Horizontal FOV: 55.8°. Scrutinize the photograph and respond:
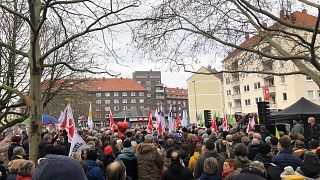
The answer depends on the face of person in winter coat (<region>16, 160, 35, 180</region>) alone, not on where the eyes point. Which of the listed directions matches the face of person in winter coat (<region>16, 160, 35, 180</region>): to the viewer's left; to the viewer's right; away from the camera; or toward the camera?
away from the camera

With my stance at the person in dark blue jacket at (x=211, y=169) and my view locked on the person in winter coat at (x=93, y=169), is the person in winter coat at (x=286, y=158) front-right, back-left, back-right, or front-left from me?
back-right

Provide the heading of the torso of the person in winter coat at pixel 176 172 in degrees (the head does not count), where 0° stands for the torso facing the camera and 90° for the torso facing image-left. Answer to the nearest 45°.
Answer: approximately 180°

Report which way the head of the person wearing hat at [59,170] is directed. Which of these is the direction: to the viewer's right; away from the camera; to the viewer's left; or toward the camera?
away from the camera

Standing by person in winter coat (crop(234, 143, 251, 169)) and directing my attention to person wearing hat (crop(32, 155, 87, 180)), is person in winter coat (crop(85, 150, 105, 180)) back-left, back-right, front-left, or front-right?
front-right

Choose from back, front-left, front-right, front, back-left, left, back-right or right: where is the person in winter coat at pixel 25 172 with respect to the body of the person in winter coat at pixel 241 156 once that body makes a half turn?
front-right

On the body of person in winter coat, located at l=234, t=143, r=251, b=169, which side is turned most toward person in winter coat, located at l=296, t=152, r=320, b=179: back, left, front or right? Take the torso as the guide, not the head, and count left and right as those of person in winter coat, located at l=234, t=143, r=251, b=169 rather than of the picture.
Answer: right

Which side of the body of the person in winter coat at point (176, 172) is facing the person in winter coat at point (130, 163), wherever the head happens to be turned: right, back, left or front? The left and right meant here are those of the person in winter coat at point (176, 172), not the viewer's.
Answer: left

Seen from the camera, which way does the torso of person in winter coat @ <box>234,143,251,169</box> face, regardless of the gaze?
away from the camera

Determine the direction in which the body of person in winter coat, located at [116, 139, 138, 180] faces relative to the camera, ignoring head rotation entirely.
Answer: away from the camera

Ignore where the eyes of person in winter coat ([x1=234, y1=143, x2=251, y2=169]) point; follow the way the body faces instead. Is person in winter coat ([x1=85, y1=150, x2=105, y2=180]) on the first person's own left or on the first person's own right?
on the first person's own left
